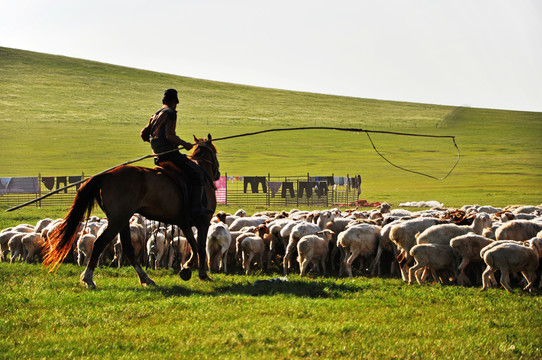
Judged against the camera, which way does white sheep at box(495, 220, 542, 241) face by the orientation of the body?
to the viewer's right

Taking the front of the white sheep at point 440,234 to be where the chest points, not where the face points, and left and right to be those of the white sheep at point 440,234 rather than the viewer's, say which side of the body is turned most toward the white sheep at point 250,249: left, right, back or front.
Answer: back

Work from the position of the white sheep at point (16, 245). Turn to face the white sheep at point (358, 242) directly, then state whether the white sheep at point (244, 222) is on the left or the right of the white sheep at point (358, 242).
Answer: left

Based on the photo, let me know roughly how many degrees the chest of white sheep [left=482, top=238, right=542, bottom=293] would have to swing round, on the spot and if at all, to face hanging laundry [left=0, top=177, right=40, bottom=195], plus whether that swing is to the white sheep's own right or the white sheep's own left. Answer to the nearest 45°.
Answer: approximately 135° to the white sheep's own left

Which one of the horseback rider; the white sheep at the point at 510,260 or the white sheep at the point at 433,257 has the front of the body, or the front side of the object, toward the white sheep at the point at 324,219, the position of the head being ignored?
the horseback rider

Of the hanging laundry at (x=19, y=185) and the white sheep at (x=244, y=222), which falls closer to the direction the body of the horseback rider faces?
the white sheep

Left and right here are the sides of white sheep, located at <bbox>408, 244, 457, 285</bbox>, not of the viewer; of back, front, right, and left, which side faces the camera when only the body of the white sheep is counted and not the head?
right

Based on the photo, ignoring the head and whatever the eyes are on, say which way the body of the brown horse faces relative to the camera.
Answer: to the viewer's right

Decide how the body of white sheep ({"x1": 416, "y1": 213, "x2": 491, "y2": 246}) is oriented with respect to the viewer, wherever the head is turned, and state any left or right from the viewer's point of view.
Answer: facing to the right of the viewer

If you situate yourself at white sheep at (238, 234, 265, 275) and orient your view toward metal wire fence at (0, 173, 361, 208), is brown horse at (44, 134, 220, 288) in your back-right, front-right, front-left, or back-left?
back-left

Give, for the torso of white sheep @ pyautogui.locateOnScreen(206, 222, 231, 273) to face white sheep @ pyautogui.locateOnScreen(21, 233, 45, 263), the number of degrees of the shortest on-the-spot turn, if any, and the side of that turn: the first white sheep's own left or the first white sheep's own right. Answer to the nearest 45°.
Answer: approximately 90° to the first white sheep's own left

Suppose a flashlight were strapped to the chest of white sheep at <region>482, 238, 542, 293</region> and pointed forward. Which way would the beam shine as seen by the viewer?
to the viewer's right

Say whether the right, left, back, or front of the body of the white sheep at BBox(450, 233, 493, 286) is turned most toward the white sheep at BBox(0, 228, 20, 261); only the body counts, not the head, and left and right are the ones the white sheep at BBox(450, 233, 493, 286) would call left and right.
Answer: back

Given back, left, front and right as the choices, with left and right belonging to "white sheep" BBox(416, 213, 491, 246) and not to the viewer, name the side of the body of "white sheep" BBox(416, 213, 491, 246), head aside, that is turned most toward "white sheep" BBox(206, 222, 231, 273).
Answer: back
